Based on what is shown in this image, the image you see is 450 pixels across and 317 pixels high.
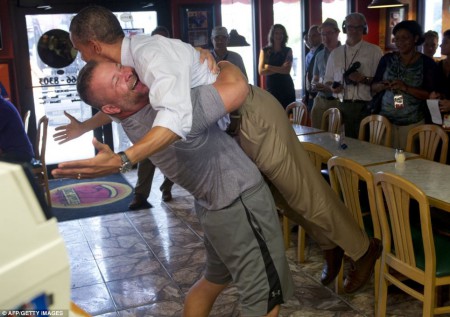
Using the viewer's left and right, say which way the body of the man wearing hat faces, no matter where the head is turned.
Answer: facing the viewer and to the left of the viewer

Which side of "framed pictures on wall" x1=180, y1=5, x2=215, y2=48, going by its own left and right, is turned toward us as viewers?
front

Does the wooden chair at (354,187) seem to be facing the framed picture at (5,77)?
no

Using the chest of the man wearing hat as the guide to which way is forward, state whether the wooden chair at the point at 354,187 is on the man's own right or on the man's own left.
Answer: on the man's own left

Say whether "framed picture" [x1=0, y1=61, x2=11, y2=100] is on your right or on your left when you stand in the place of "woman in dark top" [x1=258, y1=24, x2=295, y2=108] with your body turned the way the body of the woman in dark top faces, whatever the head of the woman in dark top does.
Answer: on your right

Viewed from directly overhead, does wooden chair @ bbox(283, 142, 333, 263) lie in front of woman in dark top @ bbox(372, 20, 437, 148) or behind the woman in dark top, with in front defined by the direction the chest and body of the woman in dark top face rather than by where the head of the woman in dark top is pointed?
in front

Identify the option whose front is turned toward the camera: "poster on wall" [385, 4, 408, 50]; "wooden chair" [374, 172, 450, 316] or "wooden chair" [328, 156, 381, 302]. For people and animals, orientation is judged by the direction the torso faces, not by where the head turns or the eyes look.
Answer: the poster on wall

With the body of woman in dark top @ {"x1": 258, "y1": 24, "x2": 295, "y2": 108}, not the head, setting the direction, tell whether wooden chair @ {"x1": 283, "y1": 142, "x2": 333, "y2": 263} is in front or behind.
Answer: in front

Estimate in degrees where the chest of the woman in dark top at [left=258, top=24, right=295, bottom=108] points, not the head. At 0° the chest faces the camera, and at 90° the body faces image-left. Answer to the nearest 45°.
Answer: approximately 0°

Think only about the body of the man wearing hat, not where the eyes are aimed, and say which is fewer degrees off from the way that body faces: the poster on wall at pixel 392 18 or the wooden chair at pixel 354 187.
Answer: the wooden chair

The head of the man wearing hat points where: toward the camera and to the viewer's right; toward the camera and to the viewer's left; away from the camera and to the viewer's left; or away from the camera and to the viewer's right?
toward the camera and to the viewer's left

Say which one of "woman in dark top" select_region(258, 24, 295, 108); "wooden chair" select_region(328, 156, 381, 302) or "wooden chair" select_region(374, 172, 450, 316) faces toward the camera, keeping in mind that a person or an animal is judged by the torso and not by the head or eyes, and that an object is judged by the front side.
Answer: the woman in dark top

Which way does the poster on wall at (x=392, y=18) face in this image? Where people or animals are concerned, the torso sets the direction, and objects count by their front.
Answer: toward the camera

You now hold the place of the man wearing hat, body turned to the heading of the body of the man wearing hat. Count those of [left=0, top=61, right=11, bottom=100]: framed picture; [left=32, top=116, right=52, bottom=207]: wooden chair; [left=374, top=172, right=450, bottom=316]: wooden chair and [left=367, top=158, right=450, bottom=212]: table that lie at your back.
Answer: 0

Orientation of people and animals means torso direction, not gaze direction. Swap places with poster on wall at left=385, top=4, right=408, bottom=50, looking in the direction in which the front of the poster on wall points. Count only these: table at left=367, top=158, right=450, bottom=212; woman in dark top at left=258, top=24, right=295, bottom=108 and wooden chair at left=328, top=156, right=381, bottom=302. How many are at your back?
0

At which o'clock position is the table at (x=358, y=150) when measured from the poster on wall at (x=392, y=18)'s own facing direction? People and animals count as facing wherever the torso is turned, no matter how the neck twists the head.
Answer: The table is roughly at 12 o'clock from the poster on wall.

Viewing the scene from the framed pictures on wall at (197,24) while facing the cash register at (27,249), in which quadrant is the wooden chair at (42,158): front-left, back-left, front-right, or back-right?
front-right
